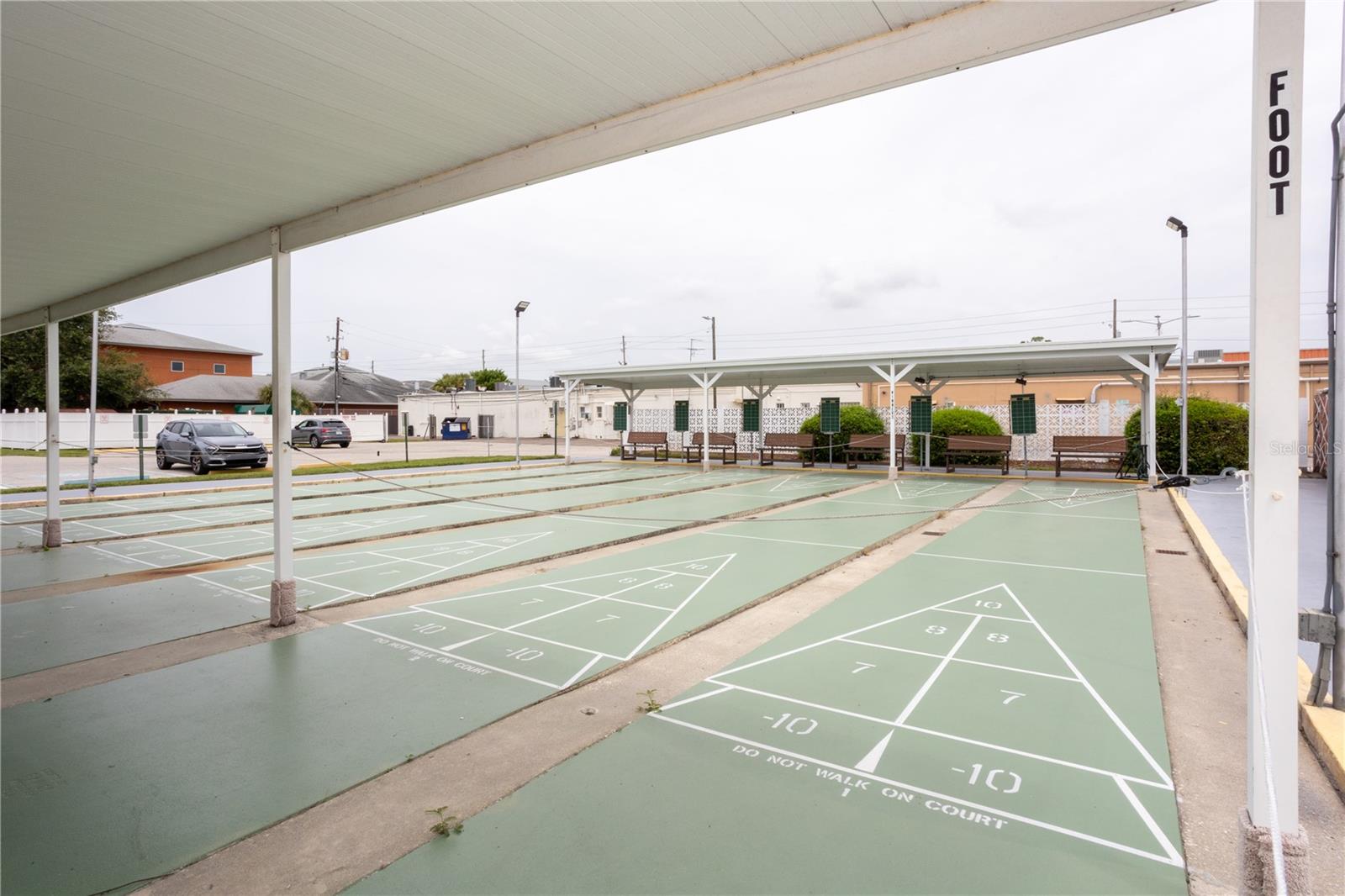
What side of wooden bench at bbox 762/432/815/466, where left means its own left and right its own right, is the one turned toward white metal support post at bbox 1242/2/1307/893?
front

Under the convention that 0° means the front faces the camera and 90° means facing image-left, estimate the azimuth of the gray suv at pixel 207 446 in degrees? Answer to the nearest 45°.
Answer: approximately 315°

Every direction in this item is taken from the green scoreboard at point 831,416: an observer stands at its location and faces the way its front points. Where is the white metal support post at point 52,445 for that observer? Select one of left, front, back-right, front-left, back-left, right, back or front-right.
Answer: front-right

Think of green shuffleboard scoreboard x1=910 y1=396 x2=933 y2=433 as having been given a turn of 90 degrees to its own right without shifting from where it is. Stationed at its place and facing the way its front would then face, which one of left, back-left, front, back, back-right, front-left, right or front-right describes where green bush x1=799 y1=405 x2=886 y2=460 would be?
front-right

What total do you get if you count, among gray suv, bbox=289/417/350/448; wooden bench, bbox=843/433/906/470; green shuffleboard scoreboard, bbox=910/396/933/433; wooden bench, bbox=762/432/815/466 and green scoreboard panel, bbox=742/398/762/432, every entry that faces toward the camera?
4

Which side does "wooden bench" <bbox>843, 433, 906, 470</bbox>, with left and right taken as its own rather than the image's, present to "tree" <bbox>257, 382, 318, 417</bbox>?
right

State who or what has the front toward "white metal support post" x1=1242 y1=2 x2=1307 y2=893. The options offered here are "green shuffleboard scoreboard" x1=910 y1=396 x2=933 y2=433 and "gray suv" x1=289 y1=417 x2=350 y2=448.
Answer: the green shuffleboard scoreboard

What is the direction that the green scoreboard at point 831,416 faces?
toward the camera

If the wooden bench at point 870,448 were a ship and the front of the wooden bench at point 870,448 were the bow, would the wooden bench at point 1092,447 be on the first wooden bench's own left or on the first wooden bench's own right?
on the first wooden bench's own left

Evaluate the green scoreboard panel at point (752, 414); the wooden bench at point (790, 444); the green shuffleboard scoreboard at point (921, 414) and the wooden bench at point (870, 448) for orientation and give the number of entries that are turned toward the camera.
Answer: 4
